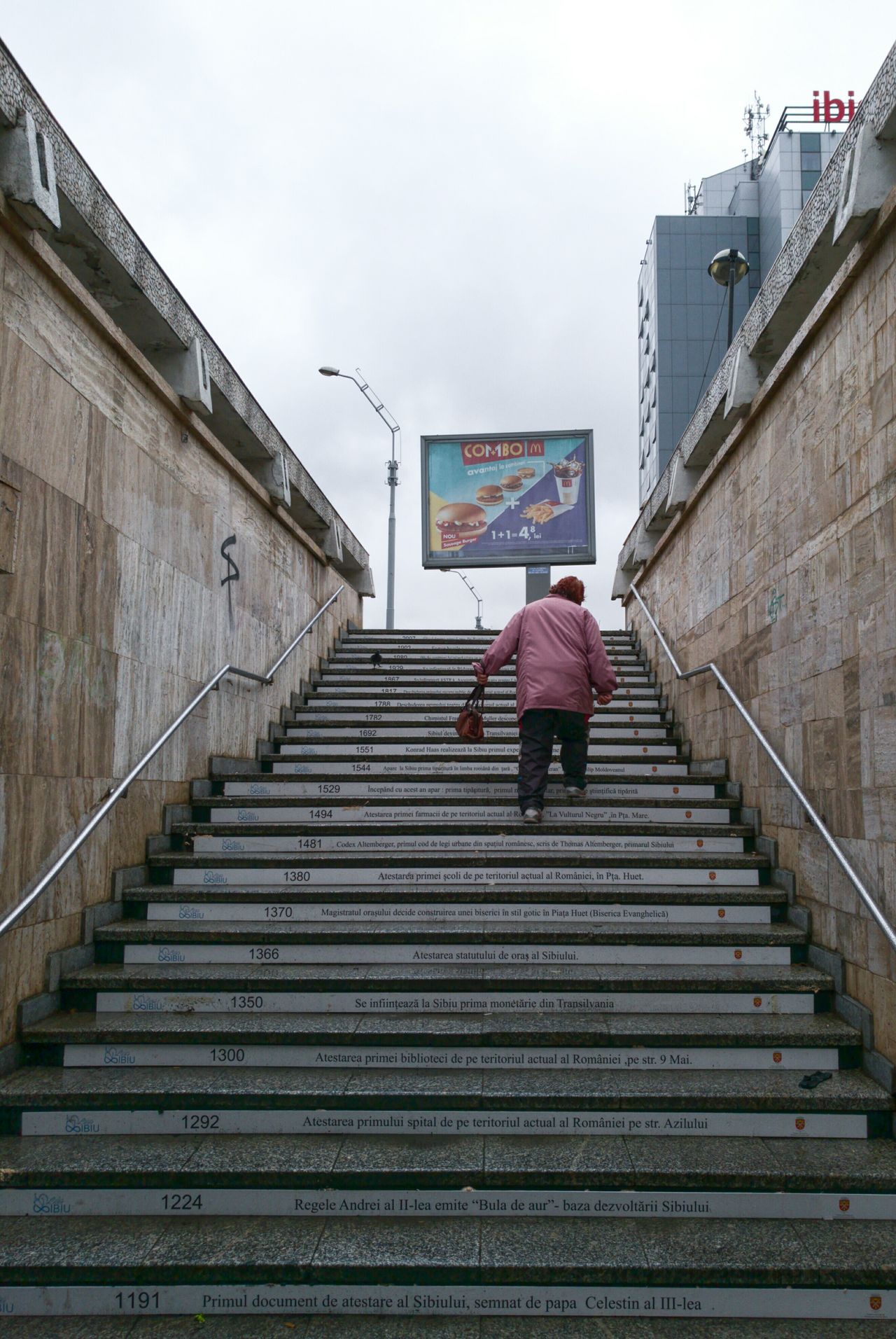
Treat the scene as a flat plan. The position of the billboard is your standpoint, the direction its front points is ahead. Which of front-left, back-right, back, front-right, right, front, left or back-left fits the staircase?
front

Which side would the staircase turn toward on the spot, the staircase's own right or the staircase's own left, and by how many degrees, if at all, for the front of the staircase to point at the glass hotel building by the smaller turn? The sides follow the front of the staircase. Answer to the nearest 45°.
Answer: approximately 180°

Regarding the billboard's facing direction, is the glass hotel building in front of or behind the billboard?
behind

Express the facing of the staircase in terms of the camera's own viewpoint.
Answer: facing the viewer

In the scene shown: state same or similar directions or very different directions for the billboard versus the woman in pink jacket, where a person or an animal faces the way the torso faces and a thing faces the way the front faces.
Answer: very different directions

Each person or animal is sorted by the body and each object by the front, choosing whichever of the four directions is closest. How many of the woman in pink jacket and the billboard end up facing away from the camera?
1

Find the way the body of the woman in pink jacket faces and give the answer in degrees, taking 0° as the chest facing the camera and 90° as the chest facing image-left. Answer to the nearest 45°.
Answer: approximately 180°

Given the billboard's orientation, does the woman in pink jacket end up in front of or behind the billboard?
in front

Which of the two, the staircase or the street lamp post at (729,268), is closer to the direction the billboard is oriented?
the staircase

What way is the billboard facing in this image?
toward the camera

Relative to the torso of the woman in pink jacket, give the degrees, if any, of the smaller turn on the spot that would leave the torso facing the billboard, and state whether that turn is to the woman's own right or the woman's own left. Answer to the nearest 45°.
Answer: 0° — they already face it

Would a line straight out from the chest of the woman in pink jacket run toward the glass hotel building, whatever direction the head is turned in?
yes
